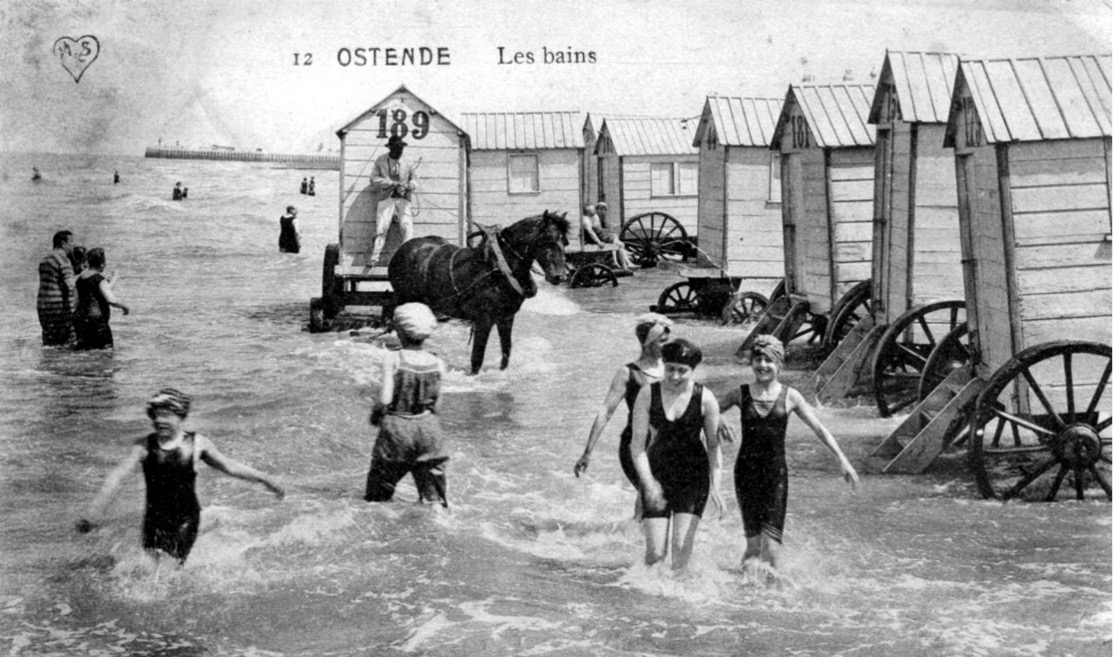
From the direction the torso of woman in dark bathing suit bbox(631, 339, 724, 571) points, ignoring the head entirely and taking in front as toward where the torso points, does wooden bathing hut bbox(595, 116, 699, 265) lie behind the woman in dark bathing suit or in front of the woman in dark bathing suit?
behind

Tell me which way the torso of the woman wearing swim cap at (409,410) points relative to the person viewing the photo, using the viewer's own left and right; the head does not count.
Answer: facing away from the viewer

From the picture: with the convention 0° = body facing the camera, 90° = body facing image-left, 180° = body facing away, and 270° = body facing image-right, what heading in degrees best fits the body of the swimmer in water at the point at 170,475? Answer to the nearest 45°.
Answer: approximately 0°

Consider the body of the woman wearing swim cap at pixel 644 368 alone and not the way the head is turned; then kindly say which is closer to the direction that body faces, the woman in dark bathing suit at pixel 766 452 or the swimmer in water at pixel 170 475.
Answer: the woman in dark bathing suit

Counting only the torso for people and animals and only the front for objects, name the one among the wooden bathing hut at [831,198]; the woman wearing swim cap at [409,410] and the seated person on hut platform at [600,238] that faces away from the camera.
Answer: the woman wearing swim cap

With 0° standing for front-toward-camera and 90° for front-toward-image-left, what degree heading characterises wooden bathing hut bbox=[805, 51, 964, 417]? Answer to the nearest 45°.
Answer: approximately 45°

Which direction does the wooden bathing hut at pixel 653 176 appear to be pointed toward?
to the viewer's left

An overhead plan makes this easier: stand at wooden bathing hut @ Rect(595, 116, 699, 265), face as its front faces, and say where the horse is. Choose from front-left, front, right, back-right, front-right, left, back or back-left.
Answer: left

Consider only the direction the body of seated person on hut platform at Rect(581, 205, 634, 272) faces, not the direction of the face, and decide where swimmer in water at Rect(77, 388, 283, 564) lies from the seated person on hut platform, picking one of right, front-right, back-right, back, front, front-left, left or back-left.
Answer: front-right
